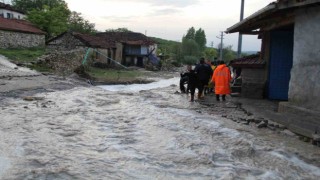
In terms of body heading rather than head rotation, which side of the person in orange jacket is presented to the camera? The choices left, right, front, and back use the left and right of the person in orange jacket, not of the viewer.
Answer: back

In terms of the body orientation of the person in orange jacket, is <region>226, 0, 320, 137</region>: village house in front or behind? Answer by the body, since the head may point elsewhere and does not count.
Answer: behind

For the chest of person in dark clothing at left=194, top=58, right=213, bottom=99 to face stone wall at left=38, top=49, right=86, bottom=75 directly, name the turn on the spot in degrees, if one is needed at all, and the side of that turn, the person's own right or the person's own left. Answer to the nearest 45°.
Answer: approximately 45° to the person's own left

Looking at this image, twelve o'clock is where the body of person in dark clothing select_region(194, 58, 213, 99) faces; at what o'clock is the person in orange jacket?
The person in orange jacket is roughly at 4 o'clock from the person in dark clothing.

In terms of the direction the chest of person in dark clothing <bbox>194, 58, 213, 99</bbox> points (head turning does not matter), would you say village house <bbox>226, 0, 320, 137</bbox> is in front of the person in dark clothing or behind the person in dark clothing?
behind

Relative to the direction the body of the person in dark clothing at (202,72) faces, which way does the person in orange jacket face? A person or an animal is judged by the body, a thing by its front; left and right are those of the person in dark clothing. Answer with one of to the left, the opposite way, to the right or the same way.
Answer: the same way

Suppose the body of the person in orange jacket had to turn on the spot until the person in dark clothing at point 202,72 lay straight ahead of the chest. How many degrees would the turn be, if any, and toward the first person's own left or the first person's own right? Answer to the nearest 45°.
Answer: approximately 45° to the first person's own left

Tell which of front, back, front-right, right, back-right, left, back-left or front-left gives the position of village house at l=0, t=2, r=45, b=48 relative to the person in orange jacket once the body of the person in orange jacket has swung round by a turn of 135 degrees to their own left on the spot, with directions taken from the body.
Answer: right
